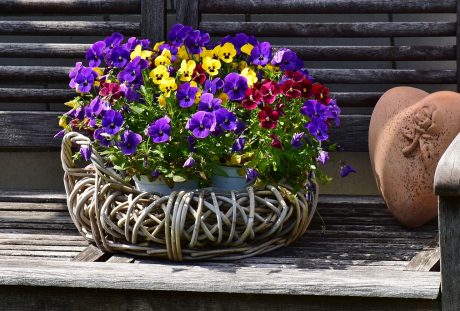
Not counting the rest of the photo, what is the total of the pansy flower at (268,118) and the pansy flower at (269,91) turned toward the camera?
2

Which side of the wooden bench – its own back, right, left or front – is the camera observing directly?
front

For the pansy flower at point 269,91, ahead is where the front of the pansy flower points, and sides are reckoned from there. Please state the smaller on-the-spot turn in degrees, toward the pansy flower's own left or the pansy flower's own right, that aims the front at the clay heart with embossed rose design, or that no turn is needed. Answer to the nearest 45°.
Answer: approximately 135° to the pansy flower's own left

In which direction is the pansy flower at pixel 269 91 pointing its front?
toward the camera

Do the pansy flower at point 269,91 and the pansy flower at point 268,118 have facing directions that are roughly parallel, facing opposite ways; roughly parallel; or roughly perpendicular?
roughly parallel

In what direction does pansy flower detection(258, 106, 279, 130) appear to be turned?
toward the camera

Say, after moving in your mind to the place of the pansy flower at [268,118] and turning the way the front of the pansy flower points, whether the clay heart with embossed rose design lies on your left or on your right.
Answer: on your left

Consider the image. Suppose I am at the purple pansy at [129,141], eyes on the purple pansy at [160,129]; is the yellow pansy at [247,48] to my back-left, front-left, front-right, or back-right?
front-left
